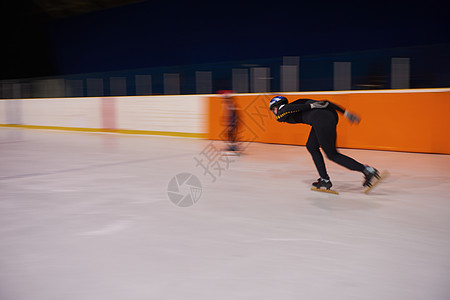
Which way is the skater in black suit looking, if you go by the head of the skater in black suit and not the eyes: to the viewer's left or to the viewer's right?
to the viewer's left

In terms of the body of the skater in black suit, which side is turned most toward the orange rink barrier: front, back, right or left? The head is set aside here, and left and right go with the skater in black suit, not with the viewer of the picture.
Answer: right

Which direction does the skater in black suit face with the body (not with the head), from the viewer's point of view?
to the viewer's left

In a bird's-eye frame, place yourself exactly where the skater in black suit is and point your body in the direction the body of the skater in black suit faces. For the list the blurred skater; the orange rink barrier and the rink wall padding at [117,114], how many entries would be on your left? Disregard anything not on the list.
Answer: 0

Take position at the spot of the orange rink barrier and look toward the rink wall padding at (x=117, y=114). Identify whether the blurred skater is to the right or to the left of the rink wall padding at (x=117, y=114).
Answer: left
